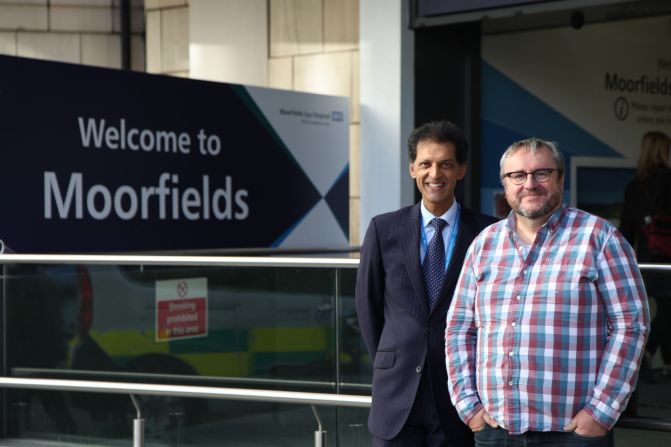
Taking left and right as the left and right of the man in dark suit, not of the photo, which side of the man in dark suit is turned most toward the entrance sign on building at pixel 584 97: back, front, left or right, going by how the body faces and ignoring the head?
back

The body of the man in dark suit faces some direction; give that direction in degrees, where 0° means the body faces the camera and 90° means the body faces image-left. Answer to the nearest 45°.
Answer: approximately 0°

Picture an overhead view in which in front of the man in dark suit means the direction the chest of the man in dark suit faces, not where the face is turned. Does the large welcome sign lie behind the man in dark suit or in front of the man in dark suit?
behind

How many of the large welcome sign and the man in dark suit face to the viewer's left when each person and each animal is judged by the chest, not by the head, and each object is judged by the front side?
0

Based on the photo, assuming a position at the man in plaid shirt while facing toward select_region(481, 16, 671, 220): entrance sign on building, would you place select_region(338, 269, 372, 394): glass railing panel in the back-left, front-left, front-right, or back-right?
front-left

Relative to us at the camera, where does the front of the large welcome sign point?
facing the viewer and to the right of the viewer

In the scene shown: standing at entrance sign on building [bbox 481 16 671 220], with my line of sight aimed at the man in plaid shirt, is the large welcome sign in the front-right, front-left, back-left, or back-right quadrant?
front-right

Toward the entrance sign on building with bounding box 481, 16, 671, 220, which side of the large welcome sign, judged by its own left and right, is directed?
left

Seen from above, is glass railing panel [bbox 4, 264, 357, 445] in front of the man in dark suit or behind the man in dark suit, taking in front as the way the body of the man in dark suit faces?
behind
